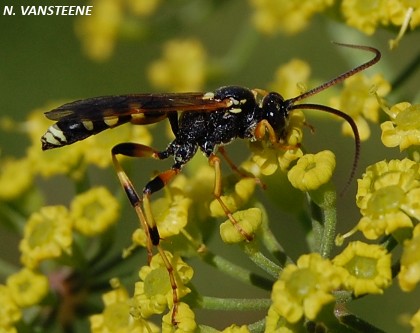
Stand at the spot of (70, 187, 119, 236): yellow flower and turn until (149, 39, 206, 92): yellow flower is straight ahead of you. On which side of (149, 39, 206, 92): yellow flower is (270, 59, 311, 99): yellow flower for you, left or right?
right

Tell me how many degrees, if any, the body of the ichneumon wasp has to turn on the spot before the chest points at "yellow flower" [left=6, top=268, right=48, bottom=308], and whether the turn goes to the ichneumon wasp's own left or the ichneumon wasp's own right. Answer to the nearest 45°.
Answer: approximately 180°

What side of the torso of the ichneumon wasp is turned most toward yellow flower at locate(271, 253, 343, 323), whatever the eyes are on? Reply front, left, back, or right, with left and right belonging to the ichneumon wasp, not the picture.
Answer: front

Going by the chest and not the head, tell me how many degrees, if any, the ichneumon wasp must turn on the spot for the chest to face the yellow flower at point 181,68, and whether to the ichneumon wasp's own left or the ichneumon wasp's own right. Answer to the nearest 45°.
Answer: approximately 90° to the ichneumon wasp's own left

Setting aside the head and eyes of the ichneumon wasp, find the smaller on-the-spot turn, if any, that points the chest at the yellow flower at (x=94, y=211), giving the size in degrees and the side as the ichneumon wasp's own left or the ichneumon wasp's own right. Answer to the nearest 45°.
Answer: approximately 180°

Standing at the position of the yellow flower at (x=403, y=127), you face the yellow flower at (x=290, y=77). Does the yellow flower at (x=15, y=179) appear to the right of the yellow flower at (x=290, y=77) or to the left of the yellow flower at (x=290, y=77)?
left

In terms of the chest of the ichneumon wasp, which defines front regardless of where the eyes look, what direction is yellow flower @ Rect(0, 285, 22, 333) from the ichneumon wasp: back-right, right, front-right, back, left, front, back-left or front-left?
back

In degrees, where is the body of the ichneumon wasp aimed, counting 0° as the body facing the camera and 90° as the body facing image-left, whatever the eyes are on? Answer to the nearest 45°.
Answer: approximately 270°

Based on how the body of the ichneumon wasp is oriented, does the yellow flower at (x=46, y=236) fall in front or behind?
behind

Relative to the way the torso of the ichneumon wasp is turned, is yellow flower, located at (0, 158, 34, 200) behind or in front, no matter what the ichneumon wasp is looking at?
behind

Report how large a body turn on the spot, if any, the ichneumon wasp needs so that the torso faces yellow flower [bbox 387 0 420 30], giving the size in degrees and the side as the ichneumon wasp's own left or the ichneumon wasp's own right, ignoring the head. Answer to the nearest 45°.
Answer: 0° — it already faces it
